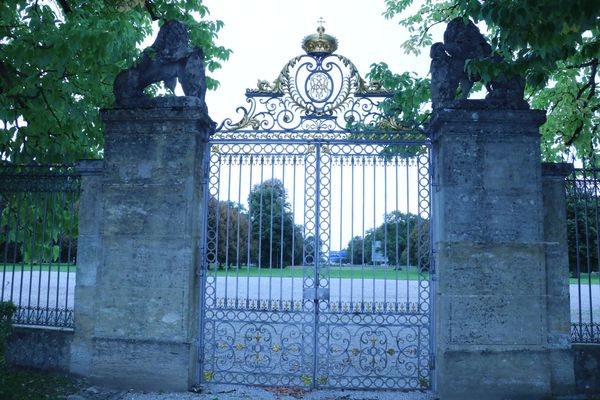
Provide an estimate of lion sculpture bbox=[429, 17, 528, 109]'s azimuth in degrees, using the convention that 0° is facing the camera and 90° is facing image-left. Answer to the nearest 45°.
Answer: approximately 90°

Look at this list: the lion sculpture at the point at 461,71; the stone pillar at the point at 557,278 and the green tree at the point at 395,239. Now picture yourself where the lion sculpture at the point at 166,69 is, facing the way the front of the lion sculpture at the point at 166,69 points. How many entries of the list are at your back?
0

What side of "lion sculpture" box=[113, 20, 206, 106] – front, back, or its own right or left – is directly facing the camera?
right

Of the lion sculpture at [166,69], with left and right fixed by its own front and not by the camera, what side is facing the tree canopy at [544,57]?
front

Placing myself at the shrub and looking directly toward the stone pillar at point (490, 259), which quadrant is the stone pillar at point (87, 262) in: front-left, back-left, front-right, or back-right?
front-left

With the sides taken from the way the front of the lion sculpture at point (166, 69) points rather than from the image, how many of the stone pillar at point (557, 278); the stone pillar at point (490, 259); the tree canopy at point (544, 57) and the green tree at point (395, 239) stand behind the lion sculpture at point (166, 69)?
0

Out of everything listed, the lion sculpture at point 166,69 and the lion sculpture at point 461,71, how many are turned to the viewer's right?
1

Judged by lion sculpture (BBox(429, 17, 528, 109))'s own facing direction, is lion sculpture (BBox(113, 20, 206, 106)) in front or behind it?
in front

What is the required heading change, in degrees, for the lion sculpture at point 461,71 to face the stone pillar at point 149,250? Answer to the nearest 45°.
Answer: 0° — it already faces it

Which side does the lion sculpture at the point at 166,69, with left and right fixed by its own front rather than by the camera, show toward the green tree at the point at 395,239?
left

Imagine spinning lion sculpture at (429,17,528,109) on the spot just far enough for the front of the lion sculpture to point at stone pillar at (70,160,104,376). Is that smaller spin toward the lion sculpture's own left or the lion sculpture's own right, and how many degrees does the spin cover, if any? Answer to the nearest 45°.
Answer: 0° — it already faces it

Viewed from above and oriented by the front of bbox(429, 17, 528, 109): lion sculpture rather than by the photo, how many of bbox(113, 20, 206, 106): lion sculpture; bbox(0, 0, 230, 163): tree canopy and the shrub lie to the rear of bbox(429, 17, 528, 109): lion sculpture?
0
